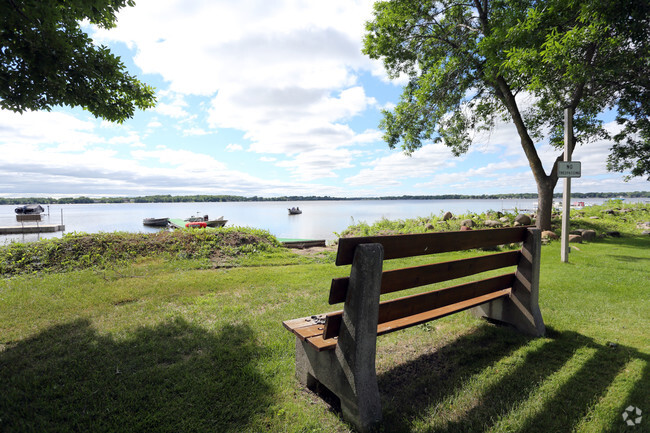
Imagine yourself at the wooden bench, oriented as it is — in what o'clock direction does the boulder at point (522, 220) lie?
The boulder is roughly at 2 o'clock from the wooden bench.

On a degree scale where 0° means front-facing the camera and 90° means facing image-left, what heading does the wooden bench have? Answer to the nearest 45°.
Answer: approximately 135°

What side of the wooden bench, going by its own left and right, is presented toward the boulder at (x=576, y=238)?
right

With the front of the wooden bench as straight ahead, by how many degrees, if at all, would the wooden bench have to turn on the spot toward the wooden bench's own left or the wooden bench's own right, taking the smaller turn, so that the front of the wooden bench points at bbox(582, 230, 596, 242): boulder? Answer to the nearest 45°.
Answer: approximately 90° to the wooden bench's own right

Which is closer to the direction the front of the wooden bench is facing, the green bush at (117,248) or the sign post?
the green bush

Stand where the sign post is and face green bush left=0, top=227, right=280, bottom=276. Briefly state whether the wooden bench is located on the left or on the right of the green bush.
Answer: left

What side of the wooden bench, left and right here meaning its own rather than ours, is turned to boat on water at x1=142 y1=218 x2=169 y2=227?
front

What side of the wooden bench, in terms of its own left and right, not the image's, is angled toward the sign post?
right
